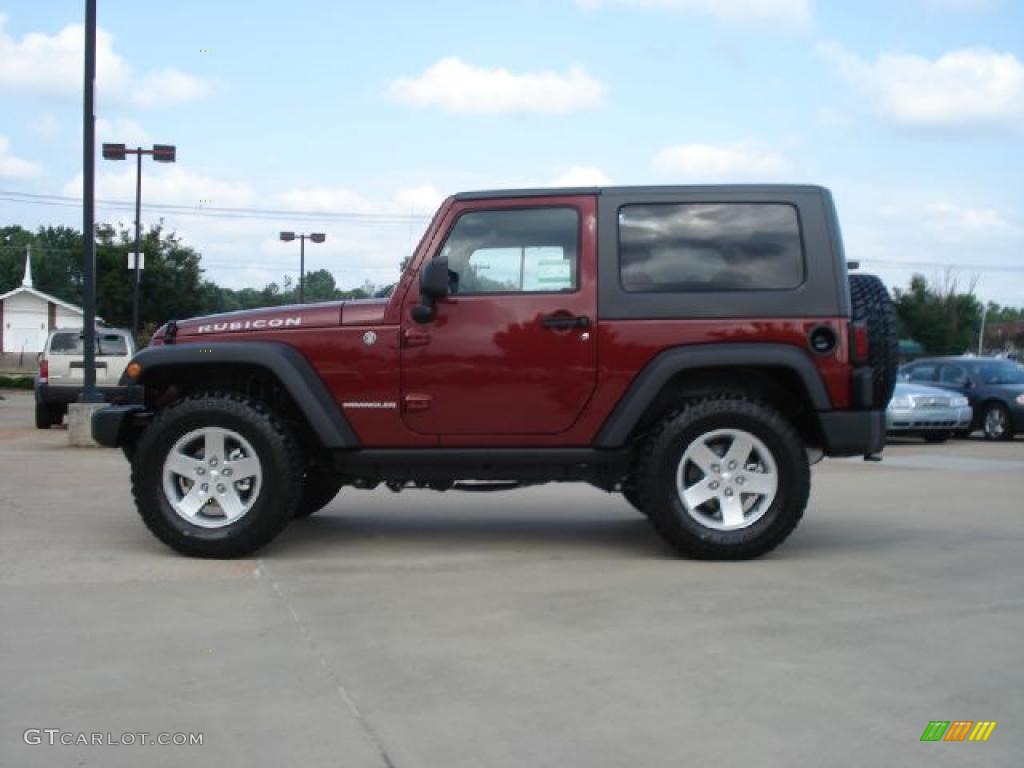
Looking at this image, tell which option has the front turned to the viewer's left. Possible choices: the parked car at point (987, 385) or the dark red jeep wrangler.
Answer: the dark red jeep wrangler

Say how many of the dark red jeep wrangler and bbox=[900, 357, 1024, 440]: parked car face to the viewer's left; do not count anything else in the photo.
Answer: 1

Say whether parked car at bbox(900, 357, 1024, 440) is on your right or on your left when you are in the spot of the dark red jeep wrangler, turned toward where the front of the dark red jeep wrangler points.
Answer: on your right

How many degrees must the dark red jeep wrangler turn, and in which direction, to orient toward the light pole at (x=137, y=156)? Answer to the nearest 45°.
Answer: approximately 90° to its right

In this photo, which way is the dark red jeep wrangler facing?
to the viewer's left

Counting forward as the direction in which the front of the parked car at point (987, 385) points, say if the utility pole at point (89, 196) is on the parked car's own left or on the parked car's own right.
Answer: on the parked car's own right

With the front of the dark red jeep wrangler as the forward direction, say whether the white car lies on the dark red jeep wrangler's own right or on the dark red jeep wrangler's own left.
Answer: on the dark red jeep wrangler's own right

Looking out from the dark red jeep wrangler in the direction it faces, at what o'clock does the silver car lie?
The silver car is roughly at 4 o'clock from the dark red jeep wrangler.

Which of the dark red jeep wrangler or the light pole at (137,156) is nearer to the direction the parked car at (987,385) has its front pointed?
the dark red jeep wrangler
